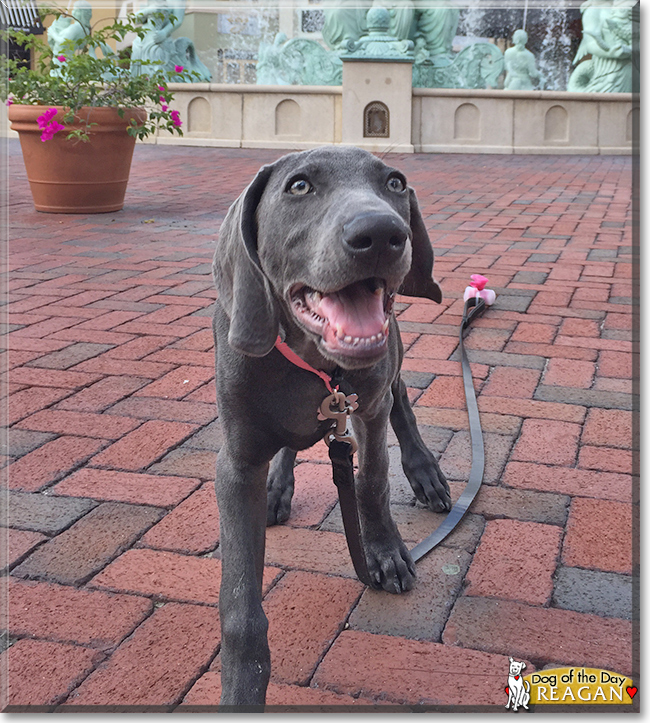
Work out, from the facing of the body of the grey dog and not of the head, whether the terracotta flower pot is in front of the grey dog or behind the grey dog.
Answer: behind

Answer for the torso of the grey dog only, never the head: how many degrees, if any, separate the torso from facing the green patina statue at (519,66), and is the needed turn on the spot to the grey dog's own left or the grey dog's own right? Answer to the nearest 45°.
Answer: approximately 180°

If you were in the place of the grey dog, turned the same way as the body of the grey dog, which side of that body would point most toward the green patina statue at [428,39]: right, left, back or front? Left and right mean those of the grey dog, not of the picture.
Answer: back

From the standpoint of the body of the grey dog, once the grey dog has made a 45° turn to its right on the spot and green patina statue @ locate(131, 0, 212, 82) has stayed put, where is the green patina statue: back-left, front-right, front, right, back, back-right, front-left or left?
back-right

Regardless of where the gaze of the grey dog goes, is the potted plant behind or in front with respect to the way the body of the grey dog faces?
behind

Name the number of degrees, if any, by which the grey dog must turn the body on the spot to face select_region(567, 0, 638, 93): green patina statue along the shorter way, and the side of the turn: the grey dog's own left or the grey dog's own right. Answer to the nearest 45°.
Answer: approximately 180°

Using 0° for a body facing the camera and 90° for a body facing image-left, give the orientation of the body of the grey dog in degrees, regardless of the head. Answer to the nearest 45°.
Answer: approximately 0°
